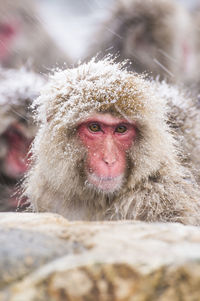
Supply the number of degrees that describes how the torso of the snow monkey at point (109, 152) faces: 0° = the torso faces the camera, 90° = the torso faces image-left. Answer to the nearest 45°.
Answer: approximately 0°

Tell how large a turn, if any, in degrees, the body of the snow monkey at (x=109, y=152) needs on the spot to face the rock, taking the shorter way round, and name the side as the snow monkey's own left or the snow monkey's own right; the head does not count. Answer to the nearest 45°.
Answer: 0° — it already faces it

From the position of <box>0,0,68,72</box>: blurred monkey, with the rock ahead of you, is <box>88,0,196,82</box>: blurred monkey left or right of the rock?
left

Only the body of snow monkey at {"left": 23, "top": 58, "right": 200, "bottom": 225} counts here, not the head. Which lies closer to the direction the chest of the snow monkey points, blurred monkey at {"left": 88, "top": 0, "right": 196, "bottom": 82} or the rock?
the rock

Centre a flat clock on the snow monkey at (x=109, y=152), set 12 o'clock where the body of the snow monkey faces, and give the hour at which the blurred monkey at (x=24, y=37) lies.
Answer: The blurred monkey is roughly at 5 o'clock from the snow monkey.

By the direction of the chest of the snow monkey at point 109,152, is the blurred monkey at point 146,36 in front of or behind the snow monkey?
behind

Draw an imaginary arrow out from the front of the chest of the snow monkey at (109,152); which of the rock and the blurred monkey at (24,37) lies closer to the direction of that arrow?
the rock
